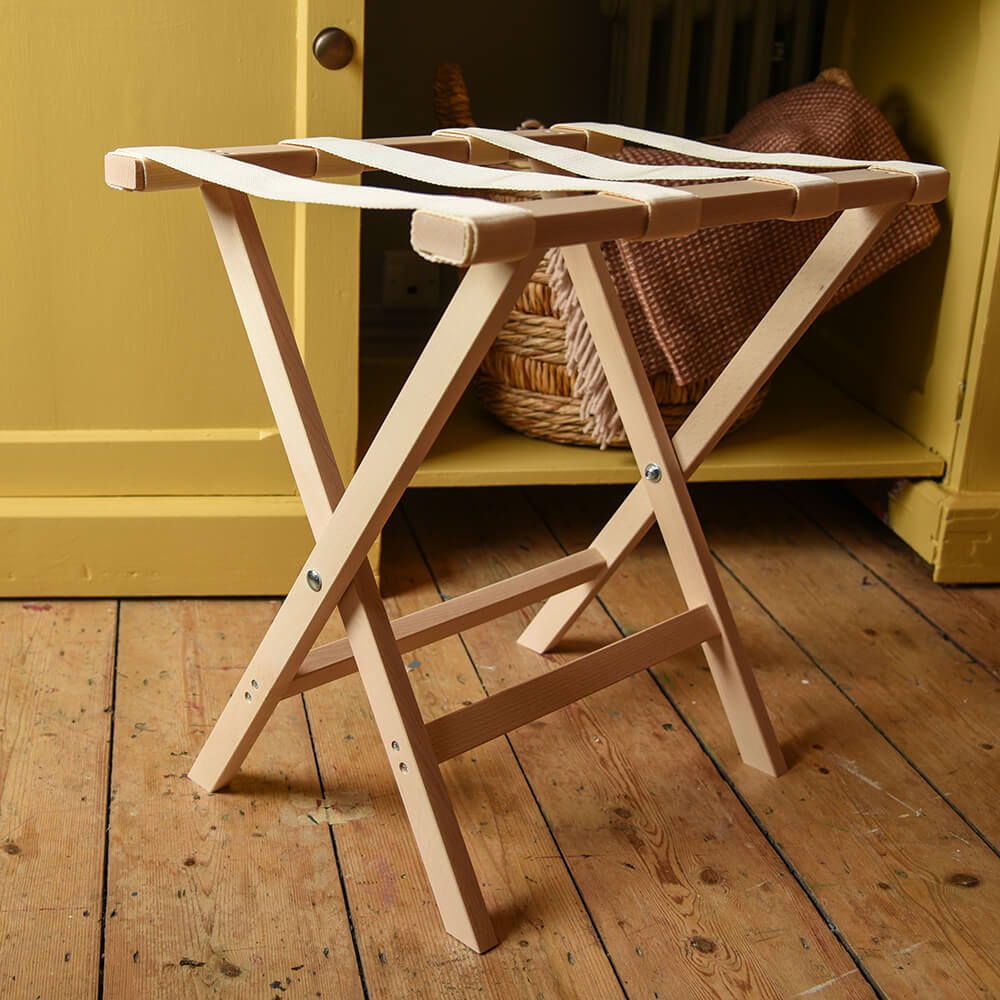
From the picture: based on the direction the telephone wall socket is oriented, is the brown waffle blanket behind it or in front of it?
in front

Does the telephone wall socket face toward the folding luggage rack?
yes

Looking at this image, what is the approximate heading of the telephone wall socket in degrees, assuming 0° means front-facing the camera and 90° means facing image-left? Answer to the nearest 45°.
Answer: approximately 0°
